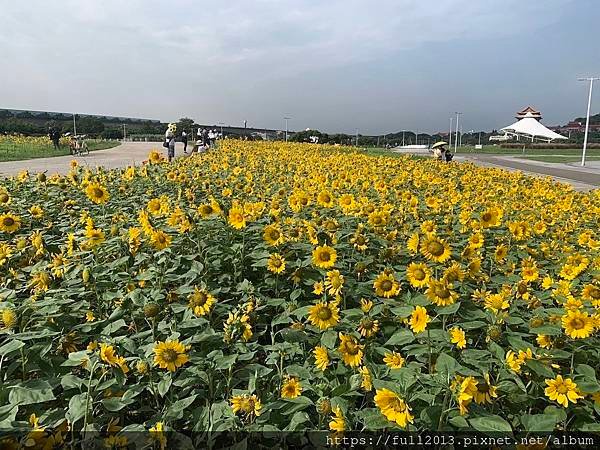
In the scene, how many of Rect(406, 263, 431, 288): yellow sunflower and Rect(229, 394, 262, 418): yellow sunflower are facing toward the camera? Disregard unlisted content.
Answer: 2

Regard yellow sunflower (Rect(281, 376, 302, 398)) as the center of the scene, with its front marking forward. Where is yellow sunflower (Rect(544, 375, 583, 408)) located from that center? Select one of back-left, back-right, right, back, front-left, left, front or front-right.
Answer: left

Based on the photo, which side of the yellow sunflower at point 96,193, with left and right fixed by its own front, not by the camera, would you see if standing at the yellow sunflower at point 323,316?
front

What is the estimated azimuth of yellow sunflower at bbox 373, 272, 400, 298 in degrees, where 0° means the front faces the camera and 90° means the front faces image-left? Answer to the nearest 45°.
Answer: approximately 0°

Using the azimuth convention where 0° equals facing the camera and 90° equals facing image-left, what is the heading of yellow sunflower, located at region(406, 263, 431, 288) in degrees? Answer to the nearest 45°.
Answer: approximately 0°

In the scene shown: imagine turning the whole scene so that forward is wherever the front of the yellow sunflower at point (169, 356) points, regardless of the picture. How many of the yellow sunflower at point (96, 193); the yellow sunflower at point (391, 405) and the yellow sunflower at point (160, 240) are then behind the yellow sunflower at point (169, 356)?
2

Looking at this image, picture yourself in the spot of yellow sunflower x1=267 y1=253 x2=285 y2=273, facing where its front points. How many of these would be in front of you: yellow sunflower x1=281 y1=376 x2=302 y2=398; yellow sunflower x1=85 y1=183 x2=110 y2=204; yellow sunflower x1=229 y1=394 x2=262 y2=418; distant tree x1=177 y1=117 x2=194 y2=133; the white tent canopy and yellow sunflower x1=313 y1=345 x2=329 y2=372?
3

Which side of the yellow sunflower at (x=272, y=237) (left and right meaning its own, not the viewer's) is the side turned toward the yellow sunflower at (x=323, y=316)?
front
